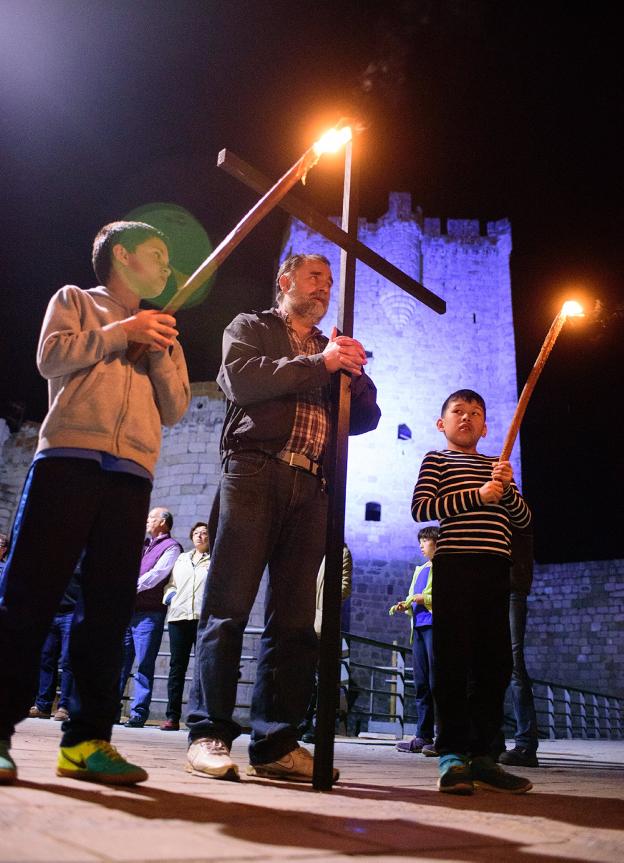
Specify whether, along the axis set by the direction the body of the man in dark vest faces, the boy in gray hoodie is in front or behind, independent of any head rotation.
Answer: in front

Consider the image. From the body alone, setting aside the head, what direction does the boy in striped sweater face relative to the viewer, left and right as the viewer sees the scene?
facing the viewer and to the right of the viewer

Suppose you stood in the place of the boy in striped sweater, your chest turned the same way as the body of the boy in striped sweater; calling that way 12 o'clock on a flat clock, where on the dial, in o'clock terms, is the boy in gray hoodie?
The boy in gray hoodie is roughly at 3 o'clock from the boy in striped sweater.

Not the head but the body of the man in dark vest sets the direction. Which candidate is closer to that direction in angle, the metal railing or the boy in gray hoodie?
the boy in gray hoodie

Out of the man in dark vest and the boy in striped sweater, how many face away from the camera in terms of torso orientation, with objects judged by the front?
0

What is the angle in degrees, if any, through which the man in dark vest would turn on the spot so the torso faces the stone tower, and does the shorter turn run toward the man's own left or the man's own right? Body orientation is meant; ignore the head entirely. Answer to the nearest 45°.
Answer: approximately 180°

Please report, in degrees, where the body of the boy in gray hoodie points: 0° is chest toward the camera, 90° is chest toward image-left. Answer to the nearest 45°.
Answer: approximately 315°

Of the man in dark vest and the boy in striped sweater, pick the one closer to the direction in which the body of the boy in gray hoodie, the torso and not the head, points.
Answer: the boy in striped sweater

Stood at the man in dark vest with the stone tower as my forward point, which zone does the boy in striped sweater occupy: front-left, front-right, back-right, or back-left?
back-right

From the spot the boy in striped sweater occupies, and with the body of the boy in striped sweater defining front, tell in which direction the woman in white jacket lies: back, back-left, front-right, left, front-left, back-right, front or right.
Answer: back

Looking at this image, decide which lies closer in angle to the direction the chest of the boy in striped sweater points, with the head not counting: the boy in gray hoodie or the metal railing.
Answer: the boy in gray hoodie

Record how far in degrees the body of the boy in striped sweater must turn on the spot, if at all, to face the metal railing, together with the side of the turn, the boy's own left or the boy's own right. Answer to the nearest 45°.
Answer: approximately 135° to the boy's own left

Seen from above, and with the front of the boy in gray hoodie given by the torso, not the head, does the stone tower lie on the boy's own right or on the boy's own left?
on the boy's own left

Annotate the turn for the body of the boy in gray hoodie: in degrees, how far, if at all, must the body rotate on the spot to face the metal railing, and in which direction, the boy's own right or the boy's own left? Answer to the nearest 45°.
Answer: approximately 90° to the boy's own left

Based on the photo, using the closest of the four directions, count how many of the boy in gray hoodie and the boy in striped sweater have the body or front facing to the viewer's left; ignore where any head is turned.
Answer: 0
